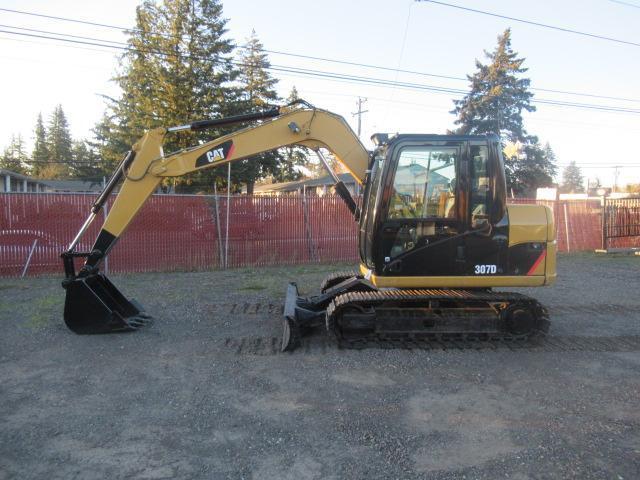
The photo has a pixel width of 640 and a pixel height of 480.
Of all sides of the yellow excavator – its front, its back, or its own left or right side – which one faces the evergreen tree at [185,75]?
right

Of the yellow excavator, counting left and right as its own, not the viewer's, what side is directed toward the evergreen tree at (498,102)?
right

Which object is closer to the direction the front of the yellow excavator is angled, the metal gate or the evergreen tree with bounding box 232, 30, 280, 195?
the evergreen tree

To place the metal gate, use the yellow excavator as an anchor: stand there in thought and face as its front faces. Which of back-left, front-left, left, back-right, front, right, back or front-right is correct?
back-right

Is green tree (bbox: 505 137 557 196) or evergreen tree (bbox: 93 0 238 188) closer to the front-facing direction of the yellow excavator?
the evergreen tree

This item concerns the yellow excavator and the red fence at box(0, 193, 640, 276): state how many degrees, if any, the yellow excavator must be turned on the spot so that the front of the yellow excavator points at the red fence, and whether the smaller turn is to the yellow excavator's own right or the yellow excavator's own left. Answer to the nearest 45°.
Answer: approximately 45° to the yellow excavator's own right

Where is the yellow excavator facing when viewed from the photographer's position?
facing to the left of the viewer
